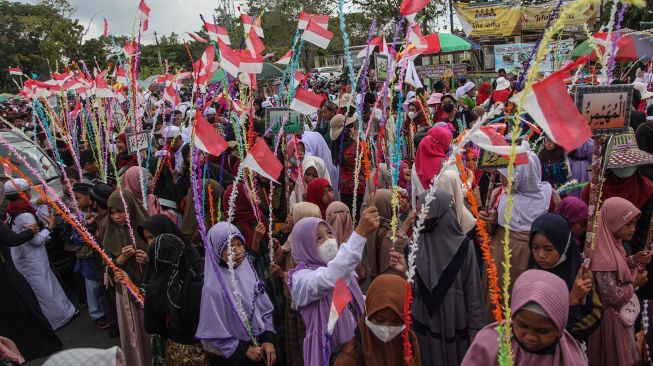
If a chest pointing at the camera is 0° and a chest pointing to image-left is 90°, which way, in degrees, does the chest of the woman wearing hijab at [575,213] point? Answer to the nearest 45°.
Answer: approximately 315°

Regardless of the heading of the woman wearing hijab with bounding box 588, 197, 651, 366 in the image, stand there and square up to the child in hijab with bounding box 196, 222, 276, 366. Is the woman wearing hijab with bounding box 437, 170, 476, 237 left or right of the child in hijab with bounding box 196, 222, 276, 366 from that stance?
right

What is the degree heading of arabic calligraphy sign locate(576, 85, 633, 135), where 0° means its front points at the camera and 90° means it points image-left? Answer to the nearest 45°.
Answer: approximately 0°

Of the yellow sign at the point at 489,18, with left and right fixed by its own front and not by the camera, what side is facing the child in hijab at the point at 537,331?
front

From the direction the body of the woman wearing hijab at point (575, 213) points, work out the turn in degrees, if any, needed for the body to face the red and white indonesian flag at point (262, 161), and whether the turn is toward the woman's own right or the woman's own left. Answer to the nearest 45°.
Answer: approximately 90° to the woman's own right

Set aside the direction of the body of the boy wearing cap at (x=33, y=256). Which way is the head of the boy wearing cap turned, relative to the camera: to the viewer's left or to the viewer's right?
to the viewer's right
